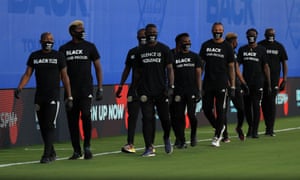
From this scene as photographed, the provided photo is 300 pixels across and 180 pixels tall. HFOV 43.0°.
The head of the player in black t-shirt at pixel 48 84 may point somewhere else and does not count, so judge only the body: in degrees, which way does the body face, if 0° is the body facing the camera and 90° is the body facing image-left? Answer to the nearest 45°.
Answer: approximately 0°

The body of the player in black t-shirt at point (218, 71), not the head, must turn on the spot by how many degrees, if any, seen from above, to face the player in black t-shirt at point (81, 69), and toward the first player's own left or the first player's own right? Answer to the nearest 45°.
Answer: approximately 45° to the first player's own right

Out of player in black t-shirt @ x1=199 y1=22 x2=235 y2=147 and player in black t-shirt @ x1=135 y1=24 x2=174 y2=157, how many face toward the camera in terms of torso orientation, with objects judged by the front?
2
